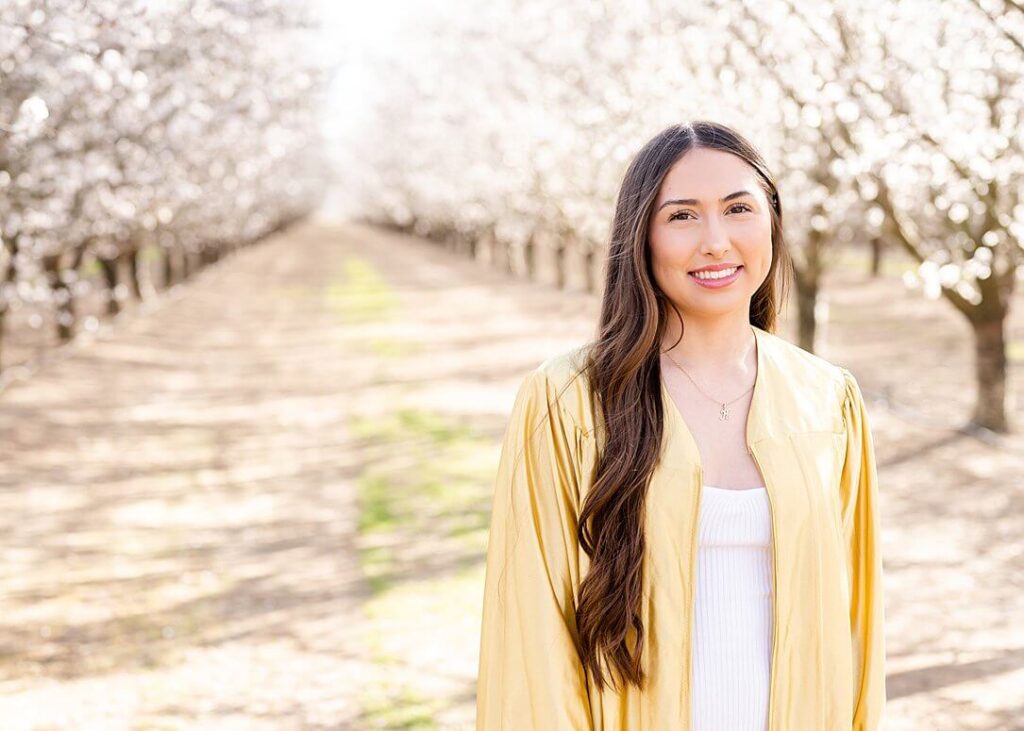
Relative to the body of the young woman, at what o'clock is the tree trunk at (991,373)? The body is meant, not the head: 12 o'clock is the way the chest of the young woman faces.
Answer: The tree trunk is roughly at 8 o'clock from the young woman.

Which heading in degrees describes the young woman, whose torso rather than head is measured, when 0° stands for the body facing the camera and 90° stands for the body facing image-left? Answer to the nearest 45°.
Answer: approximately 315°
